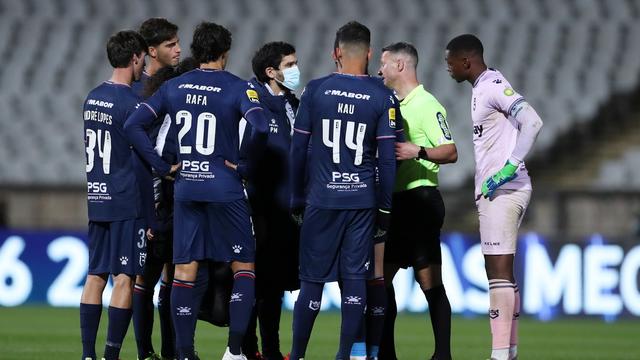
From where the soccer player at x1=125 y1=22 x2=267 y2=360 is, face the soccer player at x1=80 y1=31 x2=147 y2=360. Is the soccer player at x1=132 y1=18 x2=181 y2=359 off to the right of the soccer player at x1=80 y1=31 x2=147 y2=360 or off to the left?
right

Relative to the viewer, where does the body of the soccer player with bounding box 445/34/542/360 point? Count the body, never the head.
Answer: to the viewer's left

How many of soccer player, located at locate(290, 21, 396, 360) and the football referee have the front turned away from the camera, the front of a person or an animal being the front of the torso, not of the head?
1

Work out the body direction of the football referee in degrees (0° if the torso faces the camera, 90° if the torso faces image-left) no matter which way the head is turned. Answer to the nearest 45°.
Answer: approximately 90°

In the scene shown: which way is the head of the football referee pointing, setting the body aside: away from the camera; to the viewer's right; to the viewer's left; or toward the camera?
to the viewer's left

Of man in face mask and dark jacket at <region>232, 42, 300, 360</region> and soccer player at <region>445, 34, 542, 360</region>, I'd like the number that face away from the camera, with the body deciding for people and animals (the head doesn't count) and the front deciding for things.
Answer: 0

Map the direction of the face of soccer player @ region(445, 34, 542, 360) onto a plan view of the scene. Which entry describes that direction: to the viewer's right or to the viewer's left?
to the viewer's left

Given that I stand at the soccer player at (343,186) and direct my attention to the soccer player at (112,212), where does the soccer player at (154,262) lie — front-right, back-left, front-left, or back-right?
front-right

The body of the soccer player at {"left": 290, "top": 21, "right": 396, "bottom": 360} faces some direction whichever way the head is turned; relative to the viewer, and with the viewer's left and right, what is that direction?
facing away from the viewer

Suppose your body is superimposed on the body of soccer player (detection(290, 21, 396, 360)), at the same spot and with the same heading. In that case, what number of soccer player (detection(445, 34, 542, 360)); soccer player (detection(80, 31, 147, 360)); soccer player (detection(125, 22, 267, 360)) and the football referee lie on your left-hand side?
2

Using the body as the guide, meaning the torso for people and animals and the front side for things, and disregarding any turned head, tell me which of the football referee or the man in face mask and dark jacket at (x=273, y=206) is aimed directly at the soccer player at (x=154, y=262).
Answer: the football referee

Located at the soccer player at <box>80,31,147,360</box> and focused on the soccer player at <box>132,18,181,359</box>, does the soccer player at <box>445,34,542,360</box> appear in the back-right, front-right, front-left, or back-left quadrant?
front-right

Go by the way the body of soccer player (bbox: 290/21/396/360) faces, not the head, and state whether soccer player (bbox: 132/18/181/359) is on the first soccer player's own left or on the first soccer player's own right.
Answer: on the first soccer player's own left

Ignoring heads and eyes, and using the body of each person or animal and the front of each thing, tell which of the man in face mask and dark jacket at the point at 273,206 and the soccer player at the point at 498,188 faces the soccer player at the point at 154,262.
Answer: the soccer player at the point at 498,188

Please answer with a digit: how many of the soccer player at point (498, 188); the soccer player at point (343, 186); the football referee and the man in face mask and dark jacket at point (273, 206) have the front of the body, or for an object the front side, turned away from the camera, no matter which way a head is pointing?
1

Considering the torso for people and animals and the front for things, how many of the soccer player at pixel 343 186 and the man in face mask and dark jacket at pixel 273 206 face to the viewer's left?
0
